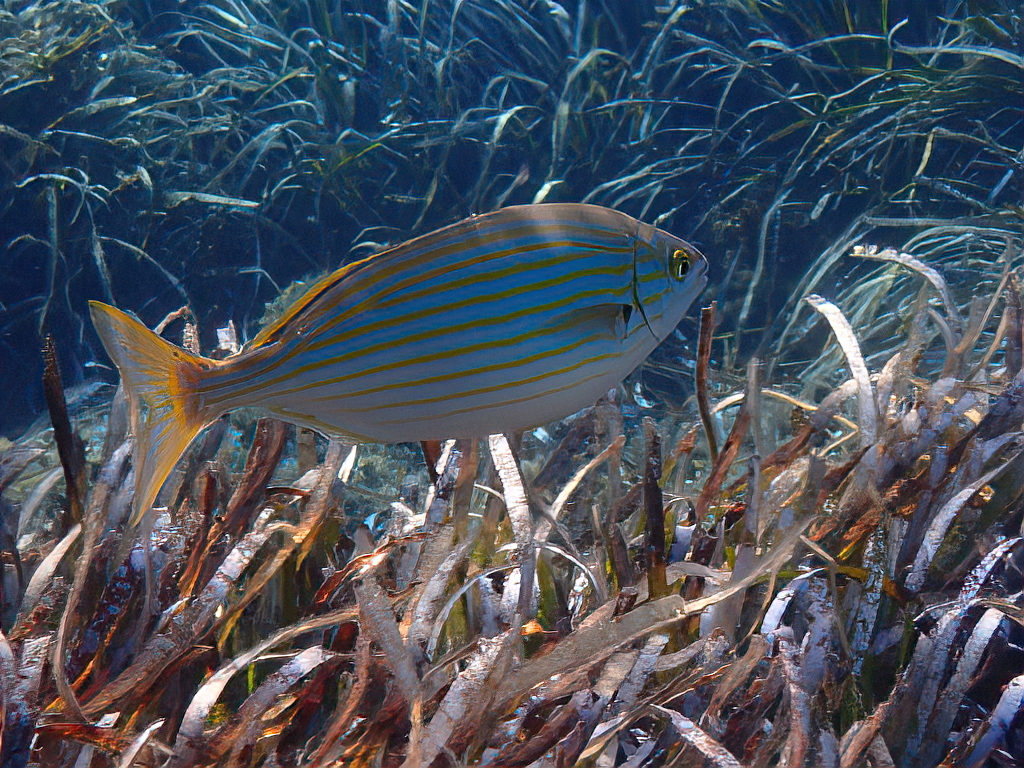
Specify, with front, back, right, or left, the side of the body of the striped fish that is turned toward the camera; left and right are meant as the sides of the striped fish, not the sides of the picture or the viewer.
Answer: right
